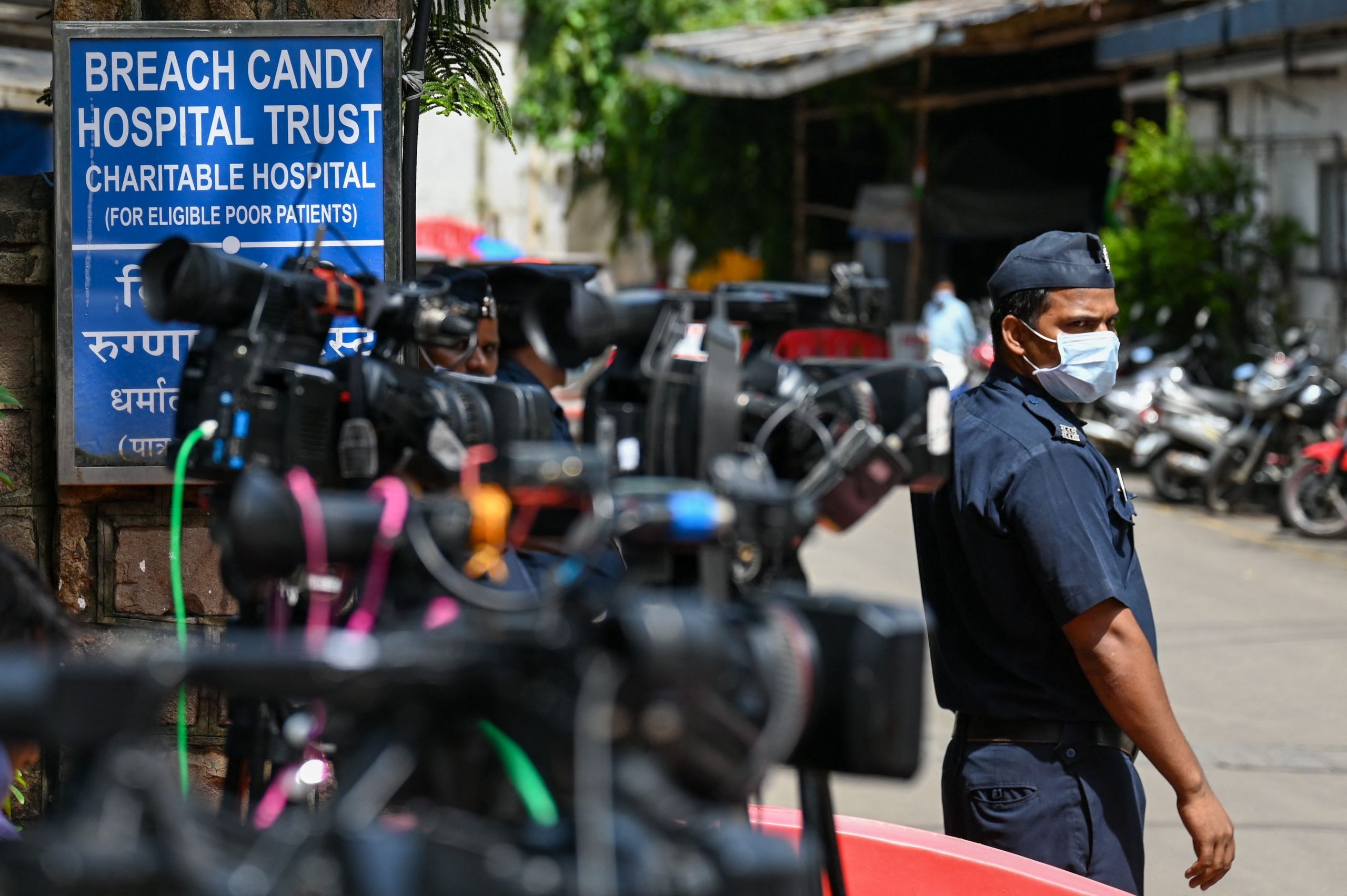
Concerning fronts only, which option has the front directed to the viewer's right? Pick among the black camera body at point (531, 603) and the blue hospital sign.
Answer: the black camera body

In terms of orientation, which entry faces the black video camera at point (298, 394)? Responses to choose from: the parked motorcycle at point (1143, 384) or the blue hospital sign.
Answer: the blue hospital sign

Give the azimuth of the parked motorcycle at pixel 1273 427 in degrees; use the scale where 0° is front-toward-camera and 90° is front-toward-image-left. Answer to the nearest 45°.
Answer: approximately 45°

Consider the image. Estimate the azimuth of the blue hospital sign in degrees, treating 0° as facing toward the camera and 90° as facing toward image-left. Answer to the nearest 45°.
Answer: approximately 0°
